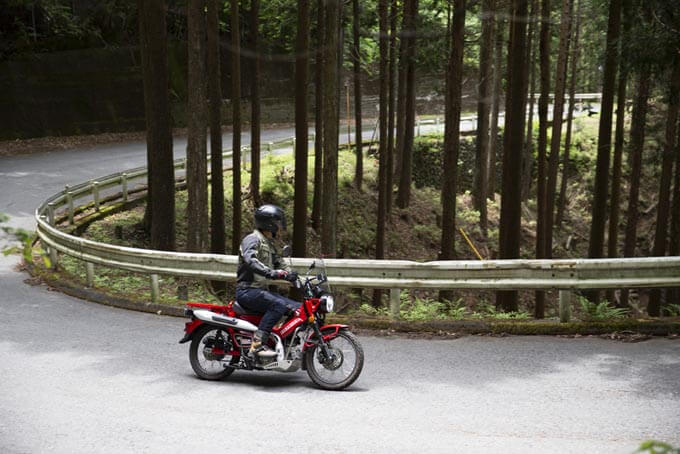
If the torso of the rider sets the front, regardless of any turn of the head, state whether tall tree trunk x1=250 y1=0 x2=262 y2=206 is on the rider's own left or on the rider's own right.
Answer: on the rider's own left

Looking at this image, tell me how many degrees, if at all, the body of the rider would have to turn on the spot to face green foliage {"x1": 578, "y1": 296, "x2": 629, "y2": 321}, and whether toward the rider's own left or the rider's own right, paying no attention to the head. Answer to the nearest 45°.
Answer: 0° — they already face it

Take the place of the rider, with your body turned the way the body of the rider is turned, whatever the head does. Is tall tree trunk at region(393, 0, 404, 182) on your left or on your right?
on your left

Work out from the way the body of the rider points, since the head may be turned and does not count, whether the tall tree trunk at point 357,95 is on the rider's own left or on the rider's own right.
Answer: on the rider's own left

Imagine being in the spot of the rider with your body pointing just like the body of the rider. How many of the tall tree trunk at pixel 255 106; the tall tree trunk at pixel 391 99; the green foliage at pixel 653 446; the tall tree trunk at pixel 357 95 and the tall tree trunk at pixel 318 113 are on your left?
4

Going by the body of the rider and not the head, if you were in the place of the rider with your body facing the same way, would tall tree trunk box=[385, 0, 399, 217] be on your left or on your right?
on your left

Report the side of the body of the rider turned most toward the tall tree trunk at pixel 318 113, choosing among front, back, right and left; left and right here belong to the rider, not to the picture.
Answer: left

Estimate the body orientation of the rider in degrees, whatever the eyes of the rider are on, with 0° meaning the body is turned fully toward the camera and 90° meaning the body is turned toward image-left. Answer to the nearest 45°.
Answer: approximately 270°

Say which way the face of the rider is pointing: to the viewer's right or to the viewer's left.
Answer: to the viewer's right

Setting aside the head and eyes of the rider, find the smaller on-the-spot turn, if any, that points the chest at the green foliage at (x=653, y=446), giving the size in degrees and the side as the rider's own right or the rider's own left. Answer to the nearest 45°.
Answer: approximately 90° to the rider's own right
